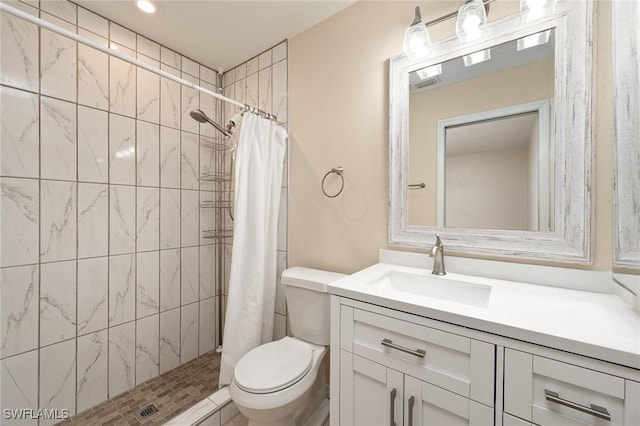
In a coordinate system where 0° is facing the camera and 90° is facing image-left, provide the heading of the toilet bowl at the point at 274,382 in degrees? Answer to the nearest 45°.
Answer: approximately 45°

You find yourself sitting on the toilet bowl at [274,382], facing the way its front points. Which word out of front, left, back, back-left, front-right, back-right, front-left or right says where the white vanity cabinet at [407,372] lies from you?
left

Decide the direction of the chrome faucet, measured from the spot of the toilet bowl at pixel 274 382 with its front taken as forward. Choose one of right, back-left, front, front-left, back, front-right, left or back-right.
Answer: back-left
